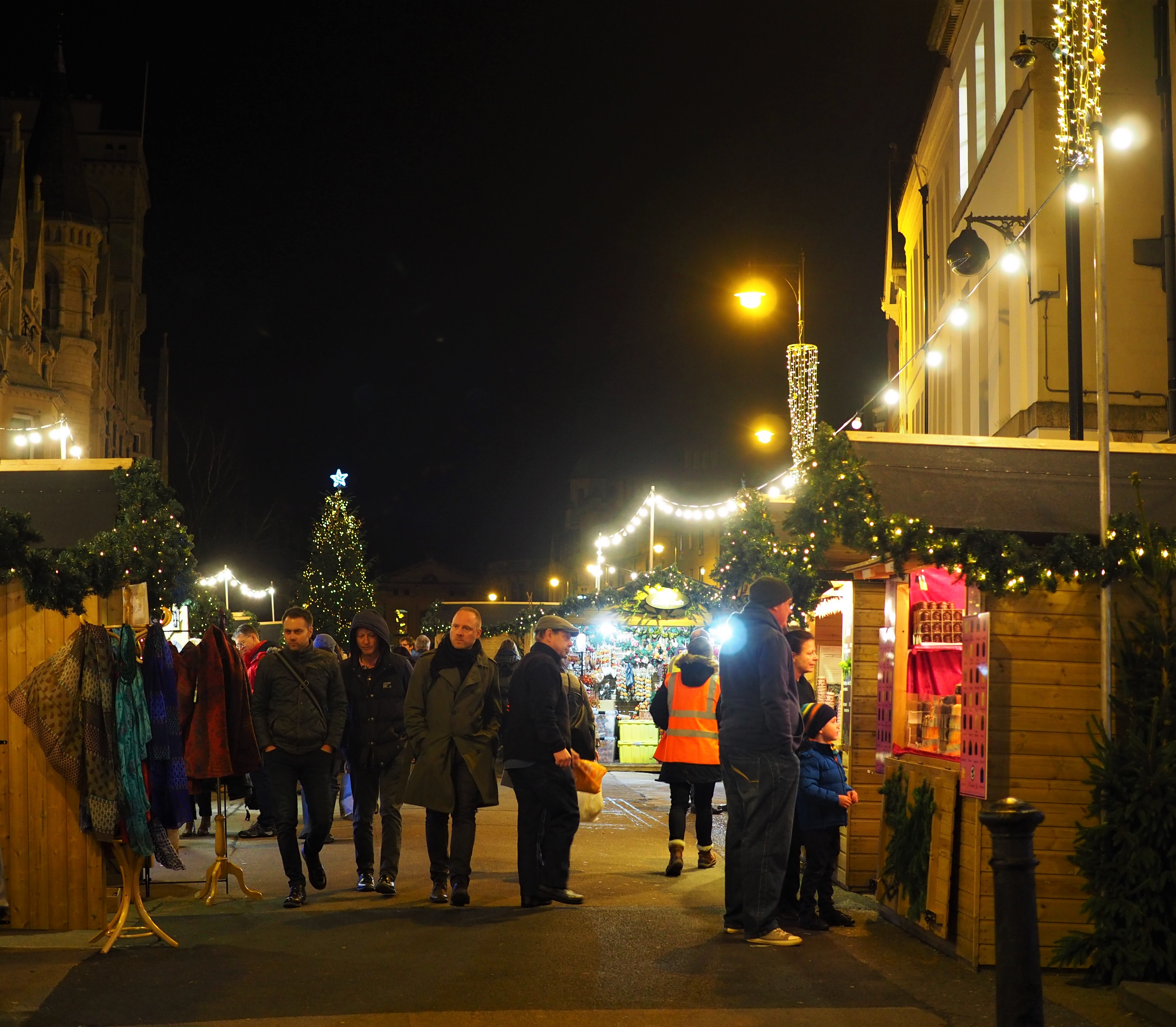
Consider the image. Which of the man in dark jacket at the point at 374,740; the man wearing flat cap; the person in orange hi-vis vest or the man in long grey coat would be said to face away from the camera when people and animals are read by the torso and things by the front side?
the person in orange hi-vis vest

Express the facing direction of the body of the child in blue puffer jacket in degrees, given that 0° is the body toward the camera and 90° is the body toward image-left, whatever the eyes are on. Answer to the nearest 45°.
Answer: approximately 270°

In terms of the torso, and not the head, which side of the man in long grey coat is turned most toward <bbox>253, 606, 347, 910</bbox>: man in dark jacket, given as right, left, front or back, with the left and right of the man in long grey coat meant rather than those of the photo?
right

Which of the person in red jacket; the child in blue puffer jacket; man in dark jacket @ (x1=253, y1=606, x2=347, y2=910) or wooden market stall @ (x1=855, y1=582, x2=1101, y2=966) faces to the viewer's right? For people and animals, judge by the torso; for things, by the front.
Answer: the child in blue puffer jacket

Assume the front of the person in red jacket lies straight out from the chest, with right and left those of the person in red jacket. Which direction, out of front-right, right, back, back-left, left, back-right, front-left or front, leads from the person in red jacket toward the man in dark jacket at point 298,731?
left

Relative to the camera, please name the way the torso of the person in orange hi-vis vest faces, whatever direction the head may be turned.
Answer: away from the camera

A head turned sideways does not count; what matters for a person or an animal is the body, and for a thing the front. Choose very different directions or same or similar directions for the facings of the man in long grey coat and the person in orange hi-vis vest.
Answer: very different directions

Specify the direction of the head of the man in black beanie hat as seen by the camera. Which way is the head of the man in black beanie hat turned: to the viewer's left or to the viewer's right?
to the viewer's right

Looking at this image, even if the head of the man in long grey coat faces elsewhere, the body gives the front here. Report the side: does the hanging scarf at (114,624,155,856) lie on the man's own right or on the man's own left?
on the man's own right

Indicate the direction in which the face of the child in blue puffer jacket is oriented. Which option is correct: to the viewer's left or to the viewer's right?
to the viewer's right

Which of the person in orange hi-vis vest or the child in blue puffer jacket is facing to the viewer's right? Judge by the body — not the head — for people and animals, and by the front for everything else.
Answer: the child in blue puffer jacket
